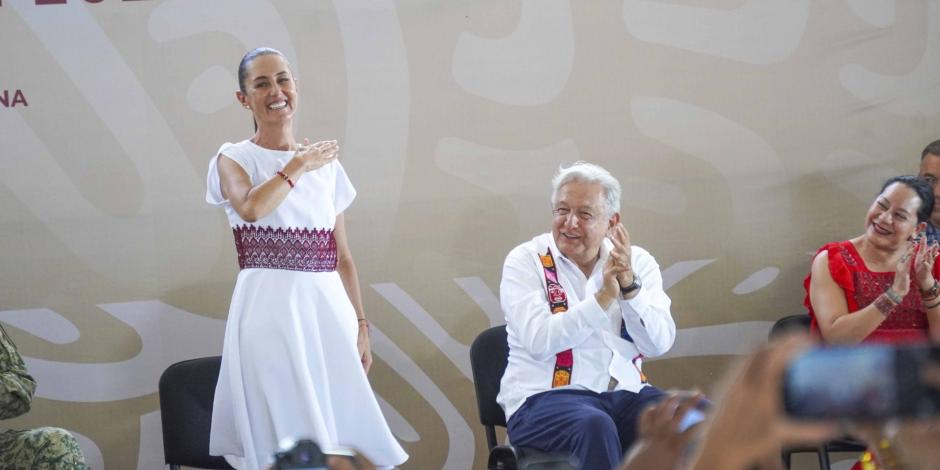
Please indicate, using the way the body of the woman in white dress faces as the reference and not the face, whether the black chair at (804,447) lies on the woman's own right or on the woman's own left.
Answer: on the woman's own left

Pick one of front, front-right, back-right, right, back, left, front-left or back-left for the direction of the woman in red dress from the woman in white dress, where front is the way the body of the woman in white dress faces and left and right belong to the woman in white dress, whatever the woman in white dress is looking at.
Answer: left

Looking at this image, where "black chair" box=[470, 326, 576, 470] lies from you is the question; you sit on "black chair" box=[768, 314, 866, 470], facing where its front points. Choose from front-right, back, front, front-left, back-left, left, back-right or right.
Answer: right

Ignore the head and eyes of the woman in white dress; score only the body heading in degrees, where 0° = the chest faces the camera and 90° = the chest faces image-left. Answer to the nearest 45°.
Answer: approximately 0°

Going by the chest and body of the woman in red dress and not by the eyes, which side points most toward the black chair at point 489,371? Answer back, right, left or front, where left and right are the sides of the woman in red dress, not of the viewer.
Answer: right

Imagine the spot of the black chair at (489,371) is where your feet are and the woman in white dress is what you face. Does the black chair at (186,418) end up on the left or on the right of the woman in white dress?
right

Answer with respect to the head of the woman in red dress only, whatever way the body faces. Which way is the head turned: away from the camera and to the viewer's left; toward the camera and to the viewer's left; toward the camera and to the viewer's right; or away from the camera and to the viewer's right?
toward the camera and to the viewer's left

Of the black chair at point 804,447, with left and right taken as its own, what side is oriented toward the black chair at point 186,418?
right

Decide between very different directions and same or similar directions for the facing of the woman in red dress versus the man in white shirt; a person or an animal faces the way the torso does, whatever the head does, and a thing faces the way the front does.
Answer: same or similar directions

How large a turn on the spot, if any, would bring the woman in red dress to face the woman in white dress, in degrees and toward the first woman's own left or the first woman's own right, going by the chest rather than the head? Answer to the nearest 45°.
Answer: approximately 90° to the first woman's own right

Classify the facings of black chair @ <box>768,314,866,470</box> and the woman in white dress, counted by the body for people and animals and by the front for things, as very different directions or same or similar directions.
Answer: same or similar directions

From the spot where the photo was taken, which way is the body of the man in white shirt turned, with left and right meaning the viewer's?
facing the viewer and to the right of the viewer

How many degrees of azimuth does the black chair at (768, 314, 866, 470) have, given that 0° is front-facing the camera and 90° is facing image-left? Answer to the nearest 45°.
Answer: approximately 315°

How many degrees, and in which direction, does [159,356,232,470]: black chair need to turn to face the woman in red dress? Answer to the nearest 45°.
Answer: approximately 45° to its left

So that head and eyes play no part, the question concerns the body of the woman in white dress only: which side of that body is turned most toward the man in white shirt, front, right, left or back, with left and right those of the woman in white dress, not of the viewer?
left

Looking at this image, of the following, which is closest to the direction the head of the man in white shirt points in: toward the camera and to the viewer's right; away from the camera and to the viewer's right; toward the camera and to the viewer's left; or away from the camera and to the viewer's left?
toward the camera and to the viewer's left
